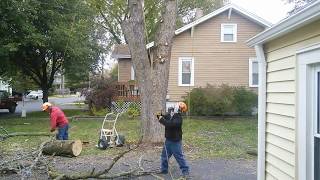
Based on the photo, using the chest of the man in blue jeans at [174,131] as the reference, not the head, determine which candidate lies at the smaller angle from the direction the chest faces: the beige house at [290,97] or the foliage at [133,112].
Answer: the foliage

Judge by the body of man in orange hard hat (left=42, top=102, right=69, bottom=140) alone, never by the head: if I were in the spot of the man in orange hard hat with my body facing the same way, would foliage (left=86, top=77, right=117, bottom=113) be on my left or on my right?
on my right

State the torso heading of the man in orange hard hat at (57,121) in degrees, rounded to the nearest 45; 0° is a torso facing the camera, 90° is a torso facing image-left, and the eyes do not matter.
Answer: approximately 90°
